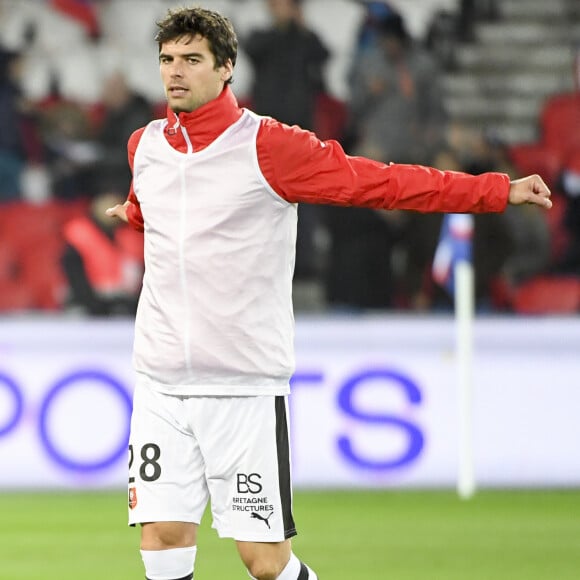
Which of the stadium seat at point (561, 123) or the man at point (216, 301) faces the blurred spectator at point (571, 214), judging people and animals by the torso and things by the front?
the stadium seat

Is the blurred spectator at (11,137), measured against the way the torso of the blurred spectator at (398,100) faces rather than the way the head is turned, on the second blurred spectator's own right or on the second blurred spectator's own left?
on the second blurred spectator's own right

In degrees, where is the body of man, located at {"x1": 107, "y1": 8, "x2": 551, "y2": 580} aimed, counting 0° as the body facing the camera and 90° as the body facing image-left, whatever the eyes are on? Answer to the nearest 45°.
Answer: approximately 45°

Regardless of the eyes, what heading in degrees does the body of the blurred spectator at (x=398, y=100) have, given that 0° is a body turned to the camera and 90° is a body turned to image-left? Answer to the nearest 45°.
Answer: approximately 0°

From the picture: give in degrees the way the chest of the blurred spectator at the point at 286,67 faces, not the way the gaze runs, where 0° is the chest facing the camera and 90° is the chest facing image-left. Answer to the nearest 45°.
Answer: approximately 0°

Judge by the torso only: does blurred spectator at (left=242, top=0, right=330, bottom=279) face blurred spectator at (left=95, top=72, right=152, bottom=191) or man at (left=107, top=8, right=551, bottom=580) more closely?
the man

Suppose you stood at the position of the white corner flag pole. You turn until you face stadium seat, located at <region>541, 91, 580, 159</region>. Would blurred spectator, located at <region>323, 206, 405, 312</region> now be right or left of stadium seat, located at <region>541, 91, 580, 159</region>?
left

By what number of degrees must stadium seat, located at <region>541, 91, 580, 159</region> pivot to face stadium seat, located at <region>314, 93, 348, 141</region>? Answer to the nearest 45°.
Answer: approximately 90° to its right

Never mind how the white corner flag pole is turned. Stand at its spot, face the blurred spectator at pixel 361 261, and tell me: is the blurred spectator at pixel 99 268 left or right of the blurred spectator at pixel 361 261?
left
